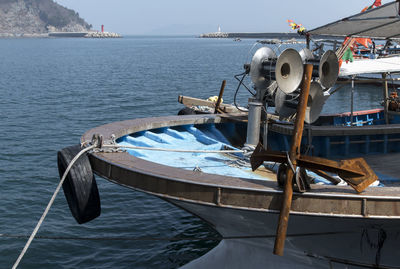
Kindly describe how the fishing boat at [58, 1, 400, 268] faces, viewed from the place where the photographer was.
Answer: facing to the left of the viewer
